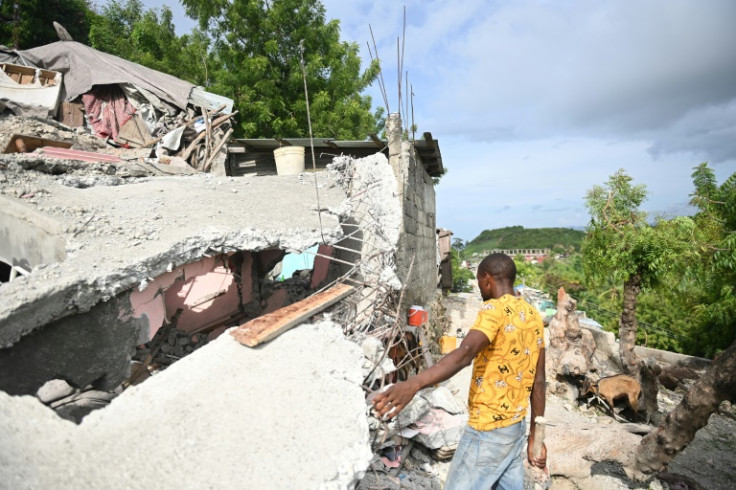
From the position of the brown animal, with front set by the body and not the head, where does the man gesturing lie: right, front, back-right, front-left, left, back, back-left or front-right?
left

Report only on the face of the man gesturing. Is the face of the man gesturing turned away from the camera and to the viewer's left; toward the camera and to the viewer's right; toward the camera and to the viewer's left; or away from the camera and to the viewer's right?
away from the camera and to the viewer's left

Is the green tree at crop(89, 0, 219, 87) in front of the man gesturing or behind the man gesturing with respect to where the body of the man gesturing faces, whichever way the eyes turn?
in front

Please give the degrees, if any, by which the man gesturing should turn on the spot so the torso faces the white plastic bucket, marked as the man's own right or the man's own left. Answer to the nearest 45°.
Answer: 0° — they already face it

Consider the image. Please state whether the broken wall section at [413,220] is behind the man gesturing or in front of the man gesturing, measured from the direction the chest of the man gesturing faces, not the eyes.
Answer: in front

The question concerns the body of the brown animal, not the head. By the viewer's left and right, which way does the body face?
facing to the left of the viewer

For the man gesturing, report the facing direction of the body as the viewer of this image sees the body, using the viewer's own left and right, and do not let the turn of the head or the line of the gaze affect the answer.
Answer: facing away from the viewer and to the left of the viewer

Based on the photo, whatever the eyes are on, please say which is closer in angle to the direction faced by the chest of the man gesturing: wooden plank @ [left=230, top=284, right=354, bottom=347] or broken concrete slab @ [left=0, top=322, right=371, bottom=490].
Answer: the wooden plank

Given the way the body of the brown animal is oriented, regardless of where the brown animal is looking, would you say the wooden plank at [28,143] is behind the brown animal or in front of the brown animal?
in front
